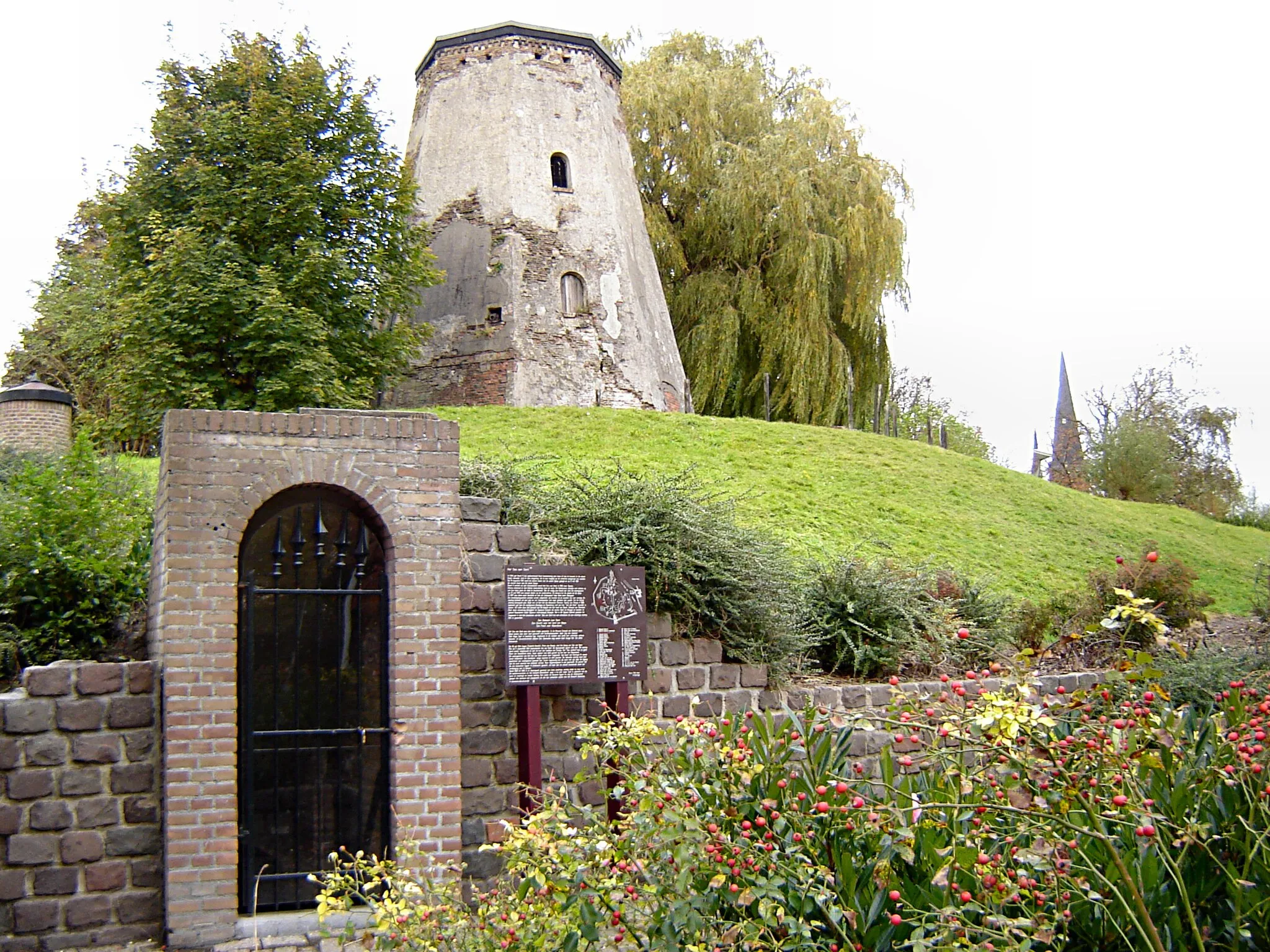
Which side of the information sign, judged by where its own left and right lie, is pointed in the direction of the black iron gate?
right

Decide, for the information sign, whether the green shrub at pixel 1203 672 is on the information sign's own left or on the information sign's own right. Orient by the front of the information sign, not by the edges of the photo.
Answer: on the information sign's own left

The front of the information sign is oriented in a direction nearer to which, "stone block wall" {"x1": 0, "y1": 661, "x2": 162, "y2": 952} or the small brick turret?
the stone block wall

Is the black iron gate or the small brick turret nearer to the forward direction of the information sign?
the black iron gate

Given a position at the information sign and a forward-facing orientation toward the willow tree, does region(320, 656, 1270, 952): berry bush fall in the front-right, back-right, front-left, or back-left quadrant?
back-right

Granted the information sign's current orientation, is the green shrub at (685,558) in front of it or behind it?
behind

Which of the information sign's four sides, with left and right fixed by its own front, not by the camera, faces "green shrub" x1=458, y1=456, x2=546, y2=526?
back

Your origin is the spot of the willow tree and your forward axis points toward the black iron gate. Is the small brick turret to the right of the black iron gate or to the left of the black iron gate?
right

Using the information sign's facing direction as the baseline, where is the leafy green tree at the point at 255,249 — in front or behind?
behind

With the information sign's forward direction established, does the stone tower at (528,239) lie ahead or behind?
behind

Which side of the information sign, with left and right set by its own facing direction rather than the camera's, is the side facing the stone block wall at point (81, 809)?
right

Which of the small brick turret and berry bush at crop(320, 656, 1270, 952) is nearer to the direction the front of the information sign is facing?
the berry bush

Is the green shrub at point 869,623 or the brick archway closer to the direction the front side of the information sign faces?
the brick archway

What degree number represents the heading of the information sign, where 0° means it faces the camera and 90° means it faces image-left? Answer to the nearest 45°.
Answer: approximately 0°

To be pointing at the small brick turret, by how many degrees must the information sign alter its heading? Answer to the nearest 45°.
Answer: approximately 135° to its right

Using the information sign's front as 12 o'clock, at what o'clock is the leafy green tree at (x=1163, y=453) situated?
The leafy green tree is roughly at 7 o'clock from the information sign.
